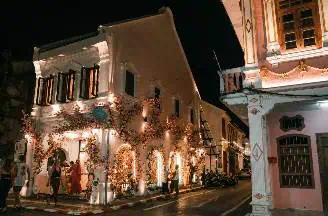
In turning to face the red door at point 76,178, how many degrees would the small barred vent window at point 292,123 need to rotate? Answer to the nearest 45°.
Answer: approximately 90° to its right

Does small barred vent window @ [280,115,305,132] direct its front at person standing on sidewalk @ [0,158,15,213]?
no

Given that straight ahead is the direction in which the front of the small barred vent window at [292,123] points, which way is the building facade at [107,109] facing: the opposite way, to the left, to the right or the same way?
the same way

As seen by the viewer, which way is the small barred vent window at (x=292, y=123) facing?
toward the camera

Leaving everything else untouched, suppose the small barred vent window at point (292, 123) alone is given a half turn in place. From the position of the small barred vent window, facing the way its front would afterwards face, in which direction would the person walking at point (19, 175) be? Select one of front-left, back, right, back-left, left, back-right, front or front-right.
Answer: left

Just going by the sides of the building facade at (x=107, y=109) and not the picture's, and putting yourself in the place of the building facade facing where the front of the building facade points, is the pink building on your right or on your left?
on your left
